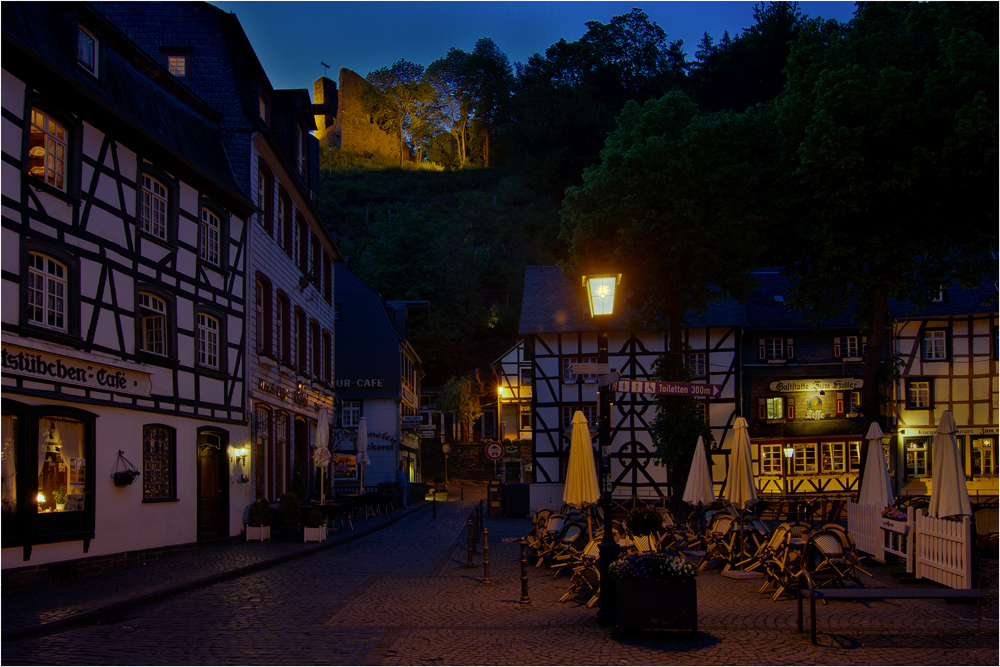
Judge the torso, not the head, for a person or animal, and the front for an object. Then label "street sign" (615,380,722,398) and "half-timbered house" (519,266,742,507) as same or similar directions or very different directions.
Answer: same or similar directions

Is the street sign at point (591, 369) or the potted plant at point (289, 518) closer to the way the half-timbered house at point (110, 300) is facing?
the street sign

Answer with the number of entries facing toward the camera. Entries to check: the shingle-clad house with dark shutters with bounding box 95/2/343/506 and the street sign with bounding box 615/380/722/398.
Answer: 1

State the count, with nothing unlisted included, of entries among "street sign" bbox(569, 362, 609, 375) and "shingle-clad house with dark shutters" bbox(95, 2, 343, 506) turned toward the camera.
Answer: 1

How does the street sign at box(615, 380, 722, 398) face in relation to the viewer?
toward the camera

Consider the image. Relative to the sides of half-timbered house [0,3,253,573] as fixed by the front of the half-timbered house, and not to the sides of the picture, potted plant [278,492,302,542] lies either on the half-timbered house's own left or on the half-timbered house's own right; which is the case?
on the half-timbered house's own left

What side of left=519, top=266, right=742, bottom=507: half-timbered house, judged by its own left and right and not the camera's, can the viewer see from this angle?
front

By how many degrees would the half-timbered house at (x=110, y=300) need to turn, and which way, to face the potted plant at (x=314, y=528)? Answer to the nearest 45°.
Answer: approximately 90° to its left

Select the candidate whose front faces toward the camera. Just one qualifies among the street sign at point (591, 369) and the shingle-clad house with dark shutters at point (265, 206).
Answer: the street sign

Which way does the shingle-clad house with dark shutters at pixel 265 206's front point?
to the viewer's right

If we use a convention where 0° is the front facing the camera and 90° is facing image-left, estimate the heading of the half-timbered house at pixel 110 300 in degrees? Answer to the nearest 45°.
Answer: approximately 315°
